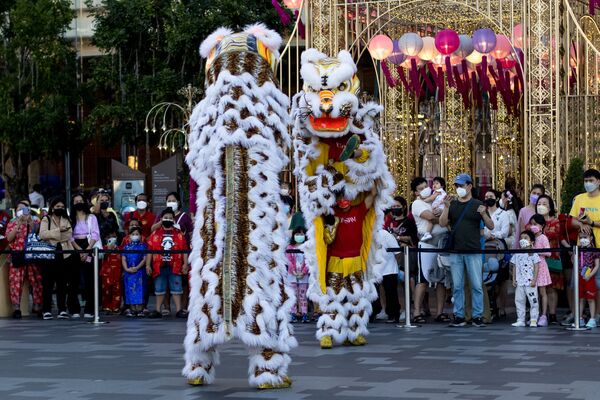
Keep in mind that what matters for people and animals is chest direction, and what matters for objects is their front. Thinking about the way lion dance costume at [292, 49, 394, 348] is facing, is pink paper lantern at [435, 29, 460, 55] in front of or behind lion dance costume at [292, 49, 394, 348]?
behind

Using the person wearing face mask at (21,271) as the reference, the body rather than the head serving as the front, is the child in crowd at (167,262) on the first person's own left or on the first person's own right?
on the first person's own left

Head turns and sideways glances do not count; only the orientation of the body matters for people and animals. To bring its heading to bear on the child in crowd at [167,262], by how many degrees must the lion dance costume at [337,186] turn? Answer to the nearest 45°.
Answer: approximately 135° to its right

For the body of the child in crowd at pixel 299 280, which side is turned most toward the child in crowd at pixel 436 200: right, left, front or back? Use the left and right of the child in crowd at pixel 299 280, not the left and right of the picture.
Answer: left

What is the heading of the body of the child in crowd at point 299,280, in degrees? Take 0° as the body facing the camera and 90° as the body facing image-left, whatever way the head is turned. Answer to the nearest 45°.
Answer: approximately 0°

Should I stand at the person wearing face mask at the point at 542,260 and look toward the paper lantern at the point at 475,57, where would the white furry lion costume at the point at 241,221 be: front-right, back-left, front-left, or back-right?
back-left
